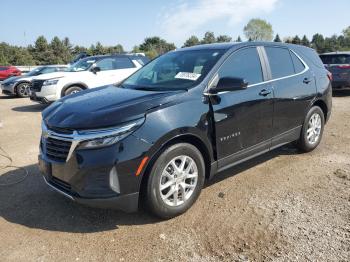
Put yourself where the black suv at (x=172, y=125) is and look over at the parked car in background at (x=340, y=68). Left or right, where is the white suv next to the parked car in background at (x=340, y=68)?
left

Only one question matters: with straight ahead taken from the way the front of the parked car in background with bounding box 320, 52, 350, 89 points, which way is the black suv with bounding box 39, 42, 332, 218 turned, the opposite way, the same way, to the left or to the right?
the opposite way

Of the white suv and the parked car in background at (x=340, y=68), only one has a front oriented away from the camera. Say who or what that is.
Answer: the parked car in background

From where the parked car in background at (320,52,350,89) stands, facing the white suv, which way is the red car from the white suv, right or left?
right

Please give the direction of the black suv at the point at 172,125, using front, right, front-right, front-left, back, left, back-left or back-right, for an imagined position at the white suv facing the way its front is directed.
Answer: front-left

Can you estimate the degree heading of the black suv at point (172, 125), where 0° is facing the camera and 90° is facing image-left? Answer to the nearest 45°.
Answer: approximately 45°

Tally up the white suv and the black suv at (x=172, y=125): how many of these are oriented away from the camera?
0

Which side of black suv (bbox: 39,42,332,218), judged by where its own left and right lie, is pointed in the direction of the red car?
right

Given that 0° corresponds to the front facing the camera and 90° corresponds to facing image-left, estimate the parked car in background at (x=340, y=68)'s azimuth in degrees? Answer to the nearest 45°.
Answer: approximately 180°

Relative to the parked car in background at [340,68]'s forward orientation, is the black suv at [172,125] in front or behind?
behind

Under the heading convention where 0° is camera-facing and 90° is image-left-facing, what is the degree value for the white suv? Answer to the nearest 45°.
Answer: approximately 45°

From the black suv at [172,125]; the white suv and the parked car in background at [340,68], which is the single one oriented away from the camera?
the parked car in background

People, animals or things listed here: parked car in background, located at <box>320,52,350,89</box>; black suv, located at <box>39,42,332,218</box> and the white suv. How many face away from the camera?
1

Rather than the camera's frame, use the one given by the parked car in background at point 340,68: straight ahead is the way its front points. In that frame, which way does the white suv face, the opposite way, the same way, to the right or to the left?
the opposite way

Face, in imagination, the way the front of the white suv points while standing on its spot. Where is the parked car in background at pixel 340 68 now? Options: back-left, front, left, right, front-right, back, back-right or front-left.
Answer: back-left

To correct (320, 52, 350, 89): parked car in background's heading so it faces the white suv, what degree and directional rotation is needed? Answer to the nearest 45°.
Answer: approximately 135° to its left

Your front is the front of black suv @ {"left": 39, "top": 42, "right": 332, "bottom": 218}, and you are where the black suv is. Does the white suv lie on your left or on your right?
on your right
